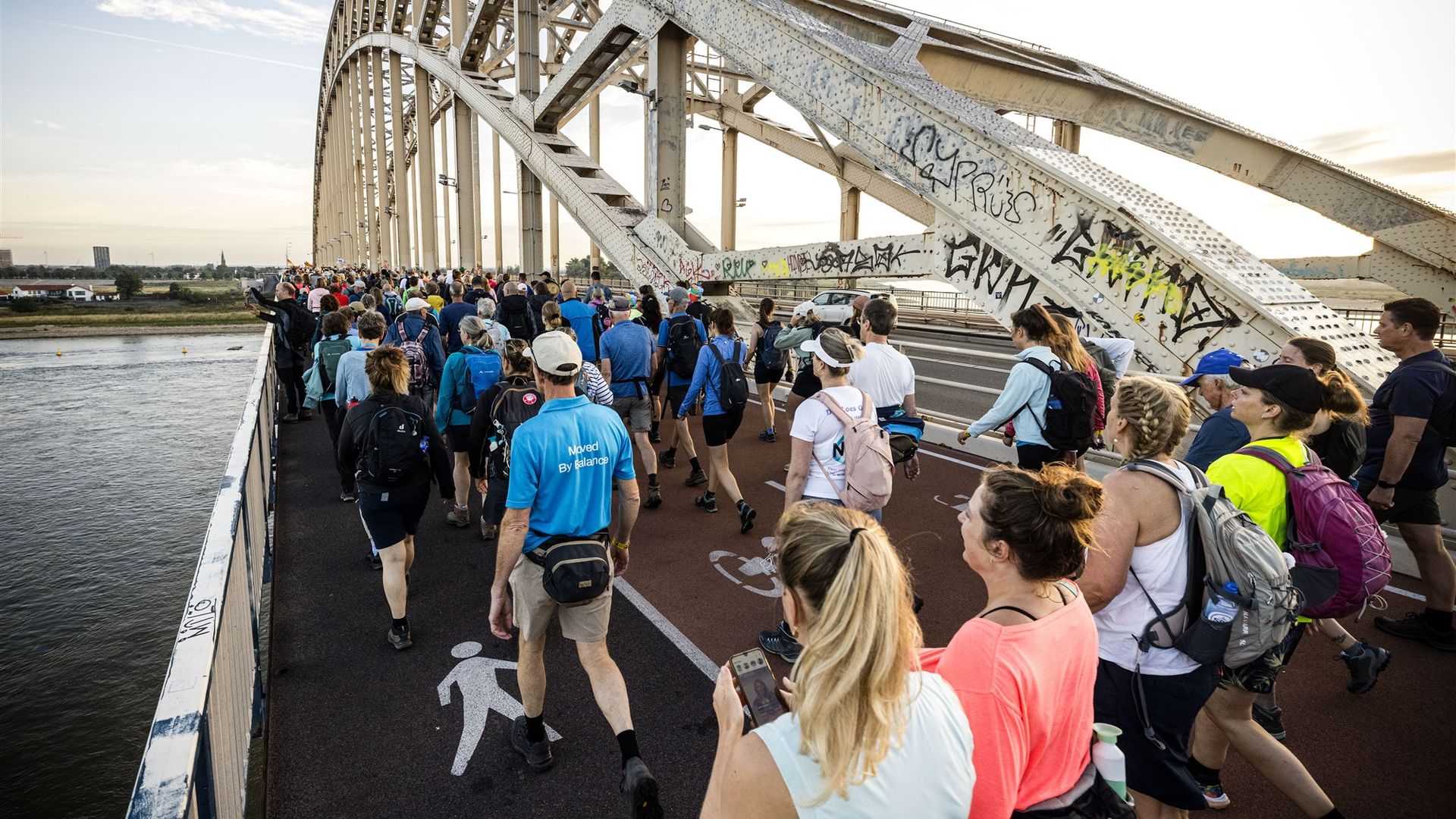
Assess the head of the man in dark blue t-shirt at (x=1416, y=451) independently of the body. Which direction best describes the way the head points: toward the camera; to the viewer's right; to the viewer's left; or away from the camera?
to the viewer's left

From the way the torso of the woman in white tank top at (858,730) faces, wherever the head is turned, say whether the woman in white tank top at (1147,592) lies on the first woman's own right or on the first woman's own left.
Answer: on the first woman's own right

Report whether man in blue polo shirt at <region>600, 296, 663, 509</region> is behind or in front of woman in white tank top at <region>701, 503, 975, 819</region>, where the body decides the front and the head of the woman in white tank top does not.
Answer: in front

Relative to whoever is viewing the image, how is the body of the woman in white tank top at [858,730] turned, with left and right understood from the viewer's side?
facing away from the viewer and to the left of the viewer

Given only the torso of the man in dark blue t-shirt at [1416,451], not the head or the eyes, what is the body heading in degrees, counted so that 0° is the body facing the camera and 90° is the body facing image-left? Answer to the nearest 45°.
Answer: approximately 90°

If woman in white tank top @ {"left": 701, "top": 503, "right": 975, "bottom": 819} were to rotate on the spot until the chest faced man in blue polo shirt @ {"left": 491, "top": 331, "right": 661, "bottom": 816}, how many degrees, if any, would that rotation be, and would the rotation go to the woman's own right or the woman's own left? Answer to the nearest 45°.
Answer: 0° — they already face them

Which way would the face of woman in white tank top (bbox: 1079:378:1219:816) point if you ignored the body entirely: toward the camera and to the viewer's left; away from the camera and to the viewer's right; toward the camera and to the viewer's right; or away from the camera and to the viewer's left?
away from the camera and to the viewer's left
